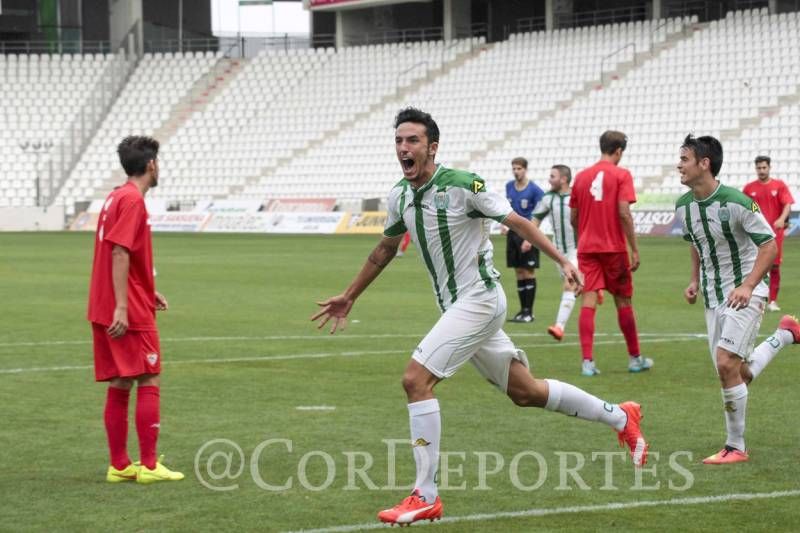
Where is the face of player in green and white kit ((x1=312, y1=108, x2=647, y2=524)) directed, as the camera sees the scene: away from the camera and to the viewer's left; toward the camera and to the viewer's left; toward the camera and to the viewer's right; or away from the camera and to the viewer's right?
toward the camera and to the viewer's left

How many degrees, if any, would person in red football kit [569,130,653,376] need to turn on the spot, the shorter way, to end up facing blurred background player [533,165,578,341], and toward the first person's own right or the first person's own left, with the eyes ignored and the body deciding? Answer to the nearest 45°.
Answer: approximately 45° to the first person's own left

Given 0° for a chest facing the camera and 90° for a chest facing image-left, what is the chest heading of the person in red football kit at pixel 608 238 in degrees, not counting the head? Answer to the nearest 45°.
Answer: approximately 225°

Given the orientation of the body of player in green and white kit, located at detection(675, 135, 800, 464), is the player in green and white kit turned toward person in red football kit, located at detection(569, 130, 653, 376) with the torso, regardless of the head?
no

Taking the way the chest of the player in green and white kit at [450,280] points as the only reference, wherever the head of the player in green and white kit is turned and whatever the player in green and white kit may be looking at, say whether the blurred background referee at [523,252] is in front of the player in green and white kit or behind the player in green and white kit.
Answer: behind

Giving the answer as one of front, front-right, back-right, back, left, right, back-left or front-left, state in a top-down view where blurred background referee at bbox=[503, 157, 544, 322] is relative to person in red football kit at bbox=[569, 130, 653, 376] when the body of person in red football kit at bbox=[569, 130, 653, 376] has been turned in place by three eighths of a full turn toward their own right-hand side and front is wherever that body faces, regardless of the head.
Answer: back

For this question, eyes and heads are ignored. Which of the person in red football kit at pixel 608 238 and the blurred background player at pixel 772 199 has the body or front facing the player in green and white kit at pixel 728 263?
the blurred background player at pixel 772 199

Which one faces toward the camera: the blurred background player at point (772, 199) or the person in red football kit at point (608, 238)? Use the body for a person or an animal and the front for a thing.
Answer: the blurred background player at point (772, 199)

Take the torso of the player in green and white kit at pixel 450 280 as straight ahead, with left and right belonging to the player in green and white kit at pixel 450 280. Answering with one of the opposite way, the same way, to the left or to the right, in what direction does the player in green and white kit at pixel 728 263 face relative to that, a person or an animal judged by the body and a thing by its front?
the same way

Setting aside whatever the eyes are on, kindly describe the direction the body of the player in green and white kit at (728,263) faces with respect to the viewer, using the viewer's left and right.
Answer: facing the viewer and to the left of the viewer

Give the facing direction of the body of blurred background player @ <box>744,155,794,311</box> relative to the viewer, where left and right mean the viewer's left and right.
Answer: facing the viewer

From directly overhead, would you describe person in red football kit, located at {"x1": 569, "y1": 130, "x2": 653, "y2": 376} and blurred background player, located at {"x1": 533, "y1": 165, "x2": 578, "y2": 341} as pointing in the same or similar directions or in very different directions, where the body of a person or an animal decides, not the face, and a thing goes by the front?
very different directions

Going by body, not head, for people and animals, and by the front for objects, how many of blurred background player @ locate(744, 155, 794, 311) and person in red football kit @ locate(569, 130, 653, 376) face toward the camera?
1

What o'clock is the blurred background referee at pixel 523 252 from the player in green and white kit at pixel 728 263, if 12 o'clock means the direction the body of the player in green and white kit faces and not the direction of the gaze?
The blurred background referee is roughly at 4 o'clock from the player in green and white kit.

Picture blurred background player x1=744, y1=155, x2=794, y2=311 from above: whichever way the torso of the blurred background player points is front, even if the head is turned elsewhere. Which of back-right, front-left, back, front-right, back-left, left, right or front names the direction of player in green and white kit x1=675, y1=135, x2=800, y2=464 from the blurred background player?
front

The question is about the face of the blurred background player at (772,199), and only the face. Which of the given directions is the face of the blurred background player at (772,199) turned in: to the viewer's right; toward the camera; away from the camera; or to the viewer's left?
toward the camera
